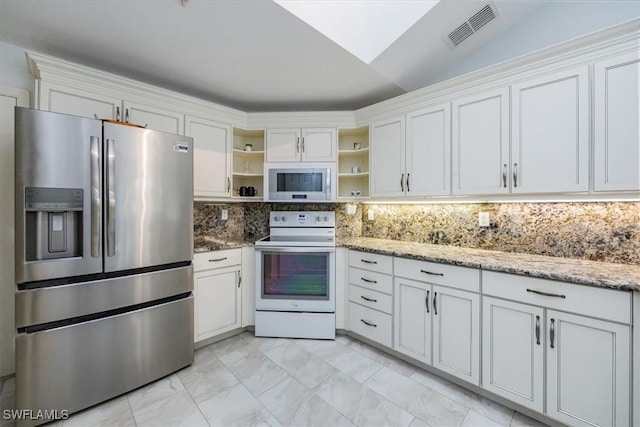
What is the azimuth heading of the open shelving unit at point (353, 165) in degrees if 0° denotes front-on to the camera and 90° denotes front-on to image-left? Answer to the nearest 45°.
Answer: approximately 45°

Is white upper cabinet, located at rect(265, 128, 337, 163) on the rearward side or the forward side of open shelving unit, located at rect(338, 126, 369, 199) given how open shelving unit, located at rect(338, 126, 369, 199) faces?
on the forward side

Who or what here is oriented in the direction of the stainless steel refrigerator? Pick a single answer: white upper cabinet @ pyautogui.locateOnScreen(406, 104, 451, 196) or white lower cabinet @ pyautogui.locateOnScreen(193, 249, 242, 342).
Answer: the white upper cabinet

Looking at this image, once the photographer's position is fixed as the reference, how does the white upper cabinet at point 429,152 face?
facing the viewer and to the left of the viewer

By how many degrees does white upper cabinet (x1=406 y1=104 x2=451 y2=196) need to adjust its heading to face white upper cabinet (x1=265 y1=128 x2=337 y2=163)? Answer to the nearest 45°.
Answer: approximately 45° to its right

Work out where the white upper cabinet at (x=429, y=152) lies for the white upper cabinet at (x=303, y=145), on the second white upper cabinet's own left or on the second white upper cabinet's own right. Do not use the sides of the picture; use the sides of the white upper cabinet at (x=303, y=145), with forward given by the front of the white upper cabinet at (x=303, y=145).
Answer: on the second white upper cabinet's own left

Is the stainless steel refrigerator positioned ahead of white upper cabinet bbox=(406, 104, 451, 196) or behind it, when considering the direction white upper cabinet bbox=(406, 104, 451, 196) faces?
ahead

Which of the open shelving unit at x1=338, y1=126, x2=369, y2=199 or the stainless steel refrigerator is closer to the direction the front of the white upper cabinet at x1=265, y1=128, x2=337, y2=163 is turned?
the stainless steel refrigerator

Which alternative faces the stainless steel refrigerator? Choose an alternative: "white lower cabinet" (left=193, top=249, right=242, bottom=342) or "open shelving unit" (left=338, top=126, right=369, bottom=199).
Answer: the open shelving unit

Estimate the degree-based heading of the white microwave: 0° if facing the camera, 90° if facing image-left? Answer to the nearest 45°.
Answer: approximately 0°

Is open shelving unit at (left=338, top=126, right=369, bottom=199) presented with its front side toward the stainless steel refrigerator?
yes

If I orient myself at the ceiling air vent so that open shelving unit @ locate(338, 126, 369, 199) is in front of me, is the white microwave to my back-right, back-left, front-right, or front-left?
front-left

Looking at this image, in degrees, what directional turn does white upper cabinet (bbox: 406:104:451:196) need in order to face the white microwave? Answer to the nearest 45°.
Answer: approximately 45° to its right

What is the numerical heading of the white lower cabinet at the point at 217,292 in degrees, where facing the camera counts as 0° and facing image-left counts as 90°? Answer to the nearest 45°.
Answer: approximately 315°

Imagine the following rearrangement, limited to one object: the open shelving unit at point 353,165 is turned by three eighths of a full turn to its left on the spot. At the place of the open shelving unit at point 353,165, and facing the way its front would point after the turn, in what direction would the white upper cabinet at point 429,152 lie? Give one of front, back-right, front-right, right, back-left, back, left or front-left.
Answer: front-right

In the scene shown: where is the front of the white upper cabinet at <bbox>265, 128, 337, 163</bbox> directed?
toward the camera
